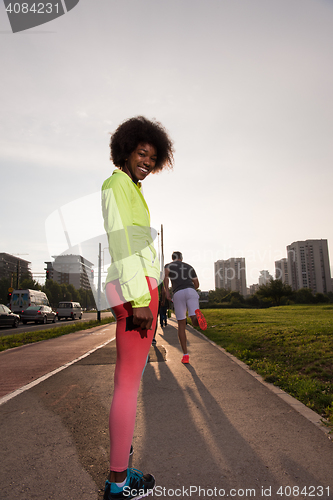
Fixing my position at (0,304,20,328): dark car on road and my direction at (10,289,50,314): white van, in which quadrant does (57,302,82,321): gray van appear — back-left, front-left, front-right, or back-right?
front-right

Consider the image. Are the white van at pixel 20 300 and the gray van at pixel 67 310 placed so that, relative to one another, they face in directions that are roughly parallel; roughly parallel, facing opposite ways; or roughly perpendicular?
roughly parallel

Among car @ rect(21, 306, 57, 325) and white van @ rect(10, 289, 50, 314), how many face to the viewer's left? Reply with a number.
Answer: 0

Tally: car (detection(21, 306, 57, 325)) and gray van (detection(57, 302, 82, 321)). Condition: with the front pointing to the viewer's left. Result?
0

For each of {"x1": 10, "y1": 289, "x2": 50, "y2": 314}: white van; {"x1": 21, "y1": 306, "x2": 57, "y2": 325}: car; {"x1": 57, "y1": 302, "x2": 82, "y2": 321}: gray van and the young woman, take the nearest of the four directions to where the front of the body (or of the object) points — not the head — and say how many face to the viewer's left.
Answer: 0
